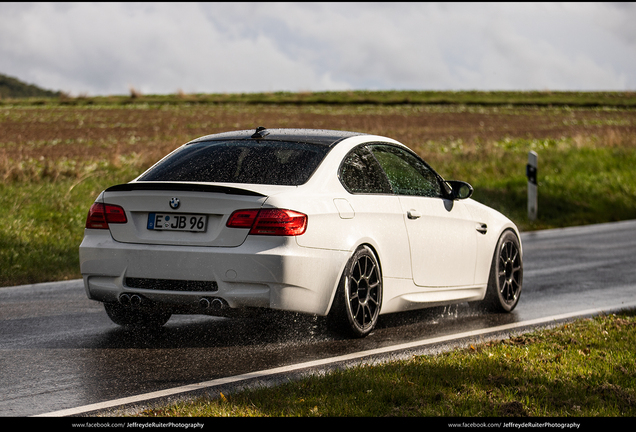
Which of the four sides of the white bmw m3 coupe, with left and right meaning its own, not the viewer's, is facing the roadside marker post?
front

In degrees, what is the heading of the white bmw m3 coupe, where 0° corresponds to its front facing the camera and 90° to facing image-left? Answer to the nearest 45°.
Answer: approximately 225°
